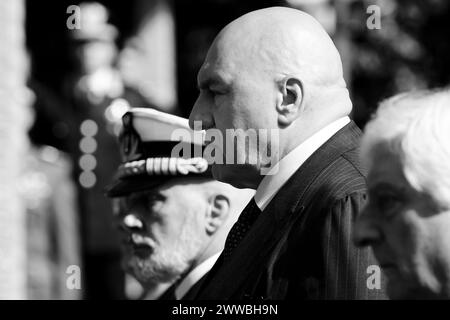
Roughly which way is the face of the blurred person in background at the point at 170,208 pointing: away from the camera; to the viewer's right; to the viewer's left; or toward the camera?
to the viewer's left

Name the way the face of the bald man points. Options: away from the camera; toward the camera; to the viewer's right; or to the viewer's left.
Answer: to the viewer's left

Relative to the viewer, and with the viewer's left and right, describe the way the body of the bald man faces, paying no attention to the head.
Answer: facing to the left of the viewer

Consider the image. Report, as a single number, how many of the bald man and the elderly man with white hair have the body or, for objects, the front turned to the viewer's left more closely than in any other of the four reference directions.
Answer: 2

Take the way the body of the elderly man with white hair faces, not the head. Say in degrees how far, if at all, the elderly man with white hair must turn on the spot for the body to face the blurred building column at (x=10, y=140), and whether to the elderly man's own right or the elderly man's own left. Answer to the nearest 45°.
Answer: approximately 45° to the elderly man's own right

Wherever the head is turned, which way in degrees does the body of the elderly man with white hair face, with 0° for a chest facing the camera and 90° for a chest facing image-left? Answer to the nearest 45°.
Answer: approximately 90°
